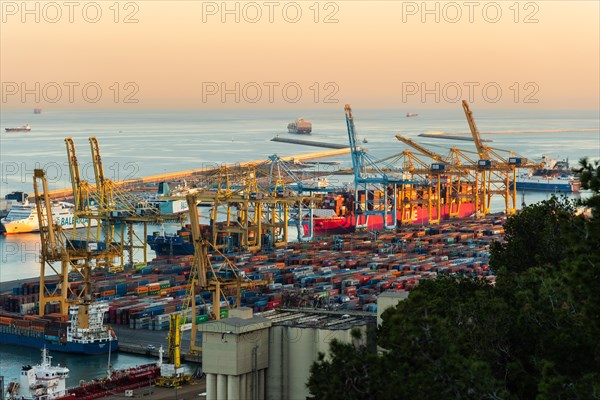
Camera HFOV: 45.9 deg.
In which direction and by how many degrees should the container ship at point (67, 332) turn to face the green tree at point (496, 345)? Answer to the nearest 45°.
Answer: approximately 135° to its left

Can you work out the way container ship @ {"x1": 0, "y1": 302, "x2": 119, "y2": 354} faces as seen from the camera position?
facing away from the viewer and to the left of the viewer

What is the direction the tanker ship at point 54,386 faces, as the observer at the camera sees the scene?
facing away from the viewer and to the right of the viewer

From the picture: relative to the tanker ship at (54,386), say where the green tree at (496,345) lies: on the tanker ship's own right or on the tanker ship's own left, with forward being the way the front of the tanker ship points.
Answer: on the tanker ship's own right

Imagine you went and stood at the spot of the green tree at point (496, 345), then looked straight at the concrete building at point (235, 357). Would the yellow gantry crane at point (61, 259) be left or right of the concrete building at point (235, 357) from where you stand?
right

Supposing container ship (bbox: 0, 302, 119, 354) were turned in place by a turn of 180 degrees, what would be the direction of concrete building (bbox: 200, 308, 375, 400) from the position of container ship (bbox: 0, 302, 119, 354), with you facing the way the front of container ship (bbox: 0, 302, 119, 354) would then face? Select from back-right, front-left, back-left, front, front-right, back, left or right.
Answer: front-right

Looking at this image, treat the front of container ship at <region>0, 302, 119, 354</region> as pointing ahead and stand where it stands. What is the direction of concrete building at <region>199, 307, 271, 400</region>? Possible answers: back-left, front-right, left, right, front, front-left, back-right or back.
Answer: back-left

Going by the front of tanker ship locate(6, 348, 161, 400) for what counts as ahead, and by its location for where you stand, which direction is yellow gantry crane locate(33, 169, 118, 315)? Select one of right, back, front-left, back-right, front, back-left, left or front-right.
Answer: front-left

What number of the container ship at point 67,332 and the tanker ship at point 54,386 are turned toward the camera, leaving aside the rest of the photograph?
0
